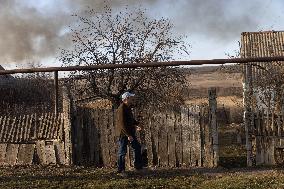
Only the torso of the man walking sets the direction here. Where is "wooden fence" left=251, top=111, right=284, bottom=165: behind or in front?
in front

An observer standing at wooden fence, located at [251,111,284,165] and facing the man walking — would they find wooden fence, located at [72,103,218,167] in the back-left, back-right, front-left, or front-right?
front-right

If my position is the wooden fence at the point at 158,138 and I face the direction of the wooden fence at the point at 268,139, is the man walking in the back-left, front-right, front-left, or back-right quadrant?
back-right

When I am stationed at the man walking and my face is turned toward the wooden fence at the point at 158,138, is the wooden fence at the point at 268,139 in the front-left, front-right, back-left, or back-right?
front-right

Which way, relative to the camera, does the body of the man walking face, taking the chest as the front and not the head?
to the viewer's right

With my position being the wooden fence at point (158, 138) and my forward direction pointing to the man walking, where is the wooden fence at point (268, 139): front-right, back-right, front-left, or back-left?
back-left

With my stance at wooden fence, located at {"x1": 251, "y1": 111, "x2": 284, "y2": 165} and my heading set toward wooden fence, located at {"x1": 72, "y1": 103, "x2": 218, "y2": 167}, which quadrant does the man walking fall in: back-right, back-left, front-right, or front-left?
front-left
